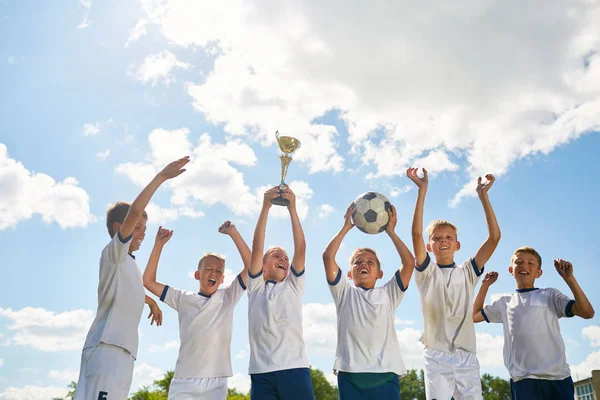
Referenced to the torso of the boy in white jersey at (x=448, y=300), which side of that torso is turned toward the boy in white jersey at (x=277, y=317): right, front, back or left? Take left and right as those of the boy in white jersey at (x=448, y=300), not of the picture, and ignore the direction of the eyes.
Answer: right

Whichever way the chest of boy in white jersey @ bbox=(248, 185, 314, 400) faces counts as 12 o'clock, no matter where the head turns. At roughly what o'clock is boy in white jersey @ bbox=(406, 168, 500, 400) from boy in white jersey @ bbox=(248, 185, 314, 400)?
boy in white jersey @ bbox=(406, 168, 500, 400) is roughly at 9 o'clock from boy in white jersey @ bbox=(248, 185, 314, 400).

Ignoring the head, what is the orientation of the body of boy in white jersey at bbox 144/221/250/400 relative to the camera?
toward the camera

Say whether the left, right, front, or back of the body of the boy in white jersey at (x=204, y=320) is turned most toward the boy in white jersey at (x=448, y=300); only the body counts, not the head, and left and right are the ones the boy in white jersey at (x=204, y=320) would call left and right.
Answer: left

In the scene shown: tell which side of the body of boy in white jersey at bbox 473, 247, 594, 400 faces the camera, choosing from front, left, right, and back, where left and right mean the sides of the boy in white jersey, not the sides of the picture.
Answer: front

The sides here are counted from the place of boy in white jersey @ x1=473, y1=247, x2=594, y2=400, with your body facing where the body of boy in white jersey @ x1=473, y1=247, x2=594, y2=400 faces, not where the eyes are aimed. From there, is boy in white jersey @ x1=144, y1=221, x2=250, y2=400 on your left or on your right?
on your right

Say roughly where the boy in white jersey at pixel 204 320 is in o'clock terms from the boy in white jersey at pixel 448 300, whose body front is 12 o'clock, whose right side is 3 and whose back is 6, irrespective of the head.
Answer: the boy in white jersey at pixel 204 320 is roughly at 3 o'clock from the boy in white jersey at pixel 448 300.

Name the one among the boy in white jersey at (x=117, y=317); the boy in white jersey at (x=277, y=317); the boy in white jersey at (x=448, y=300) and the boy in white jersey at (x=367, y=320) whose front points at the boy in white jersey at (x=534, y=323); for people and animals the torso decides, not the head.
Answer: the boy in white jersey at (x=117, y=317)

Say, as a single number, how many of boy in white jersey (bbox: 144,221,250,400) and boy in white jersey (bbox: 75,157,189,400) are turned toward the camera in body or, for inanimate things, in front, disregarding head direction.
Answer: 1

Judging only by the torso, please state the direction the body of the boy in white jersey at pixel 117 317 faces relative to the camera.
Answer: to the viewer's right

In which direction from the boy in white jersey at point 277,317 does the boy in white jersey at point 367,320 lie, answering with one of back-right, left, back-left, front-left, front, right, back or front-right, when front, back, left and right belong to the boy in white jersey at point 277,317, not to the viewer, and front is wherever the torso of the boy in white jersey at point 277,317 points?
left
